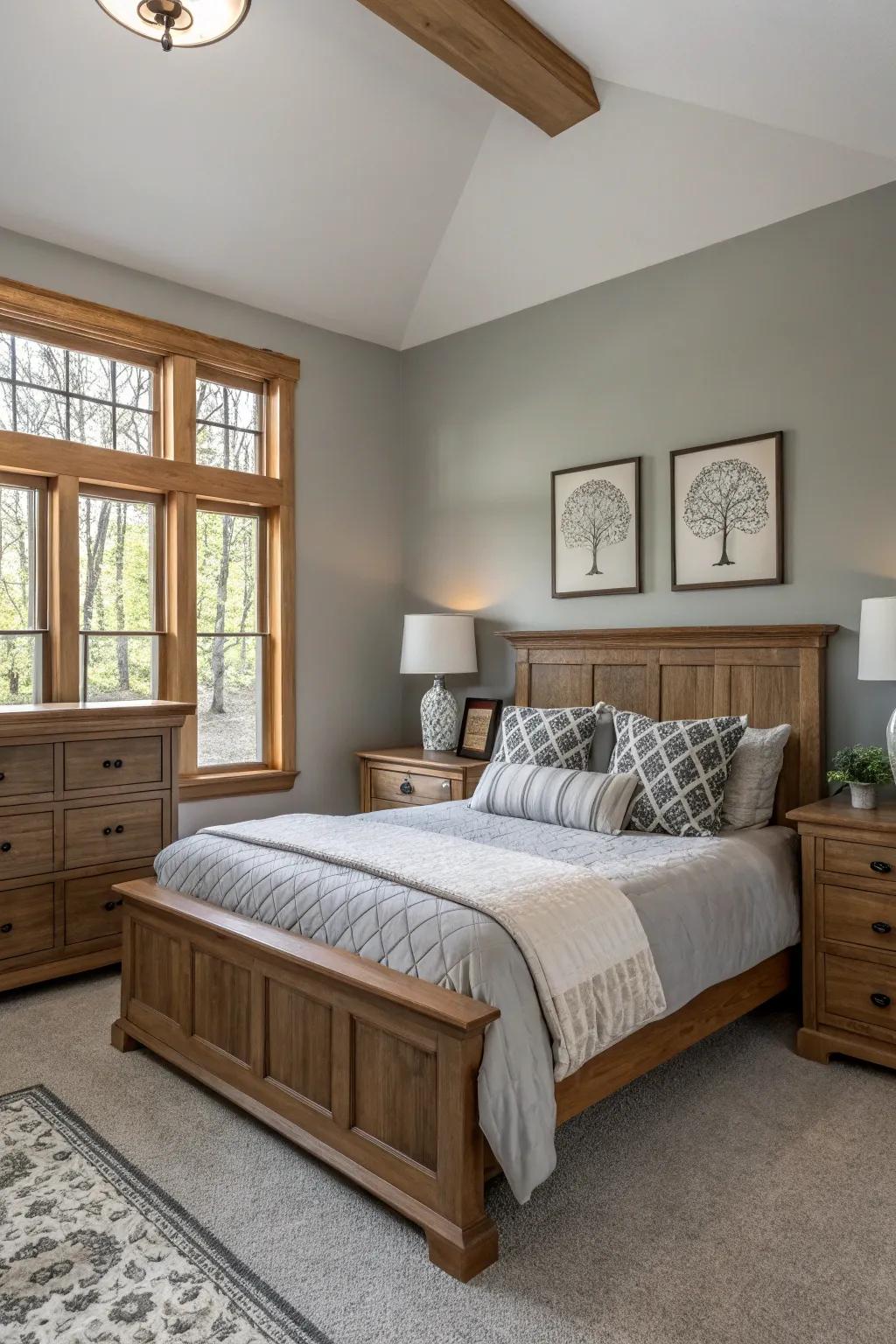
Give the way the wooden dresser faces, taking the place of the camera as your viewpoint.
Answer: facing the viewer and to the right of the viewer

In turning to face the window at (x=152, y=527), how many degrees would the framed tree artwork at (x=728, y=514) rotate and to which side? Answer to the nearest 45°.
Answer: approximately 45° to its right

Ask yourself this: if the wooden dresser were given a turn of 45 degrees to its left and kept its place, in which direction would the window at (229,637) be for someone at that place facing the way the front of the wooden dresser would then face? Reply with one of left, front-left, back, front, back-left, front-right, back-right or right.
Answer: front-left

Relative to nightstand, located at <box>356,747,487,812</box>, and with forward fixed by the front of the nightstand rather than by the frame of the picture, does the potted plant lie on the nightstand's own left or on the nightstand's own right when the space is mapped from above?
on the nightstand's own left

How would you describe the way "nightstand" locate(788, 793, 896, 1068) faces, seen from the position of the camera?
facing the viewer and to the left of the viewer

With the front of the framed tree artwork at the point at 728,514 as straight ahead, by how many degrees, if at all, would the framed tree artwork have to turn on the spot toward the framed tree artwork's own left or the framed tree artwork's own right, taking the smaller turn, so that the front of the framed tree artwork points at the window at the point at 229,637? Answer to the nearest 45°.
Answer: approximately 45° to the framed tree artwork's own right

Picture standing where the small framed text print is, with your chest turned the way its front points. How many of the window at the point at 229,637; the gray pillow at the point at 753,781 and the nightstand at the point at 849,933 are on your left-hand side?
2

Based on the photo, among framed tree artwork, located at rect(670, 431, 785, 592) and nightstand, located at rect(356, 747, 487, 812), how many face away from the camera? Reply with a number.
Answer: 0

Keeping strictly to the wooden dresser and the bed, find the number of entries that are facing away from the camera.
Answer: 0

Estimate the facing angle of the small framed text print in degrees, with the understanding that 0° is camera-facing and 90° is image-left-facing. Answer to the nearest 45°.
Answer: approximately 45°

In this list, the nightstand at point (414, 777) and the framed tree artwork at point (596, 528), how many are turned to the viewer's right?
0

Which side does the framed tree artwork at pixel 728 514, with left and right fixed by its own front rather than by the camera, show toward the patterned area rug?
front
